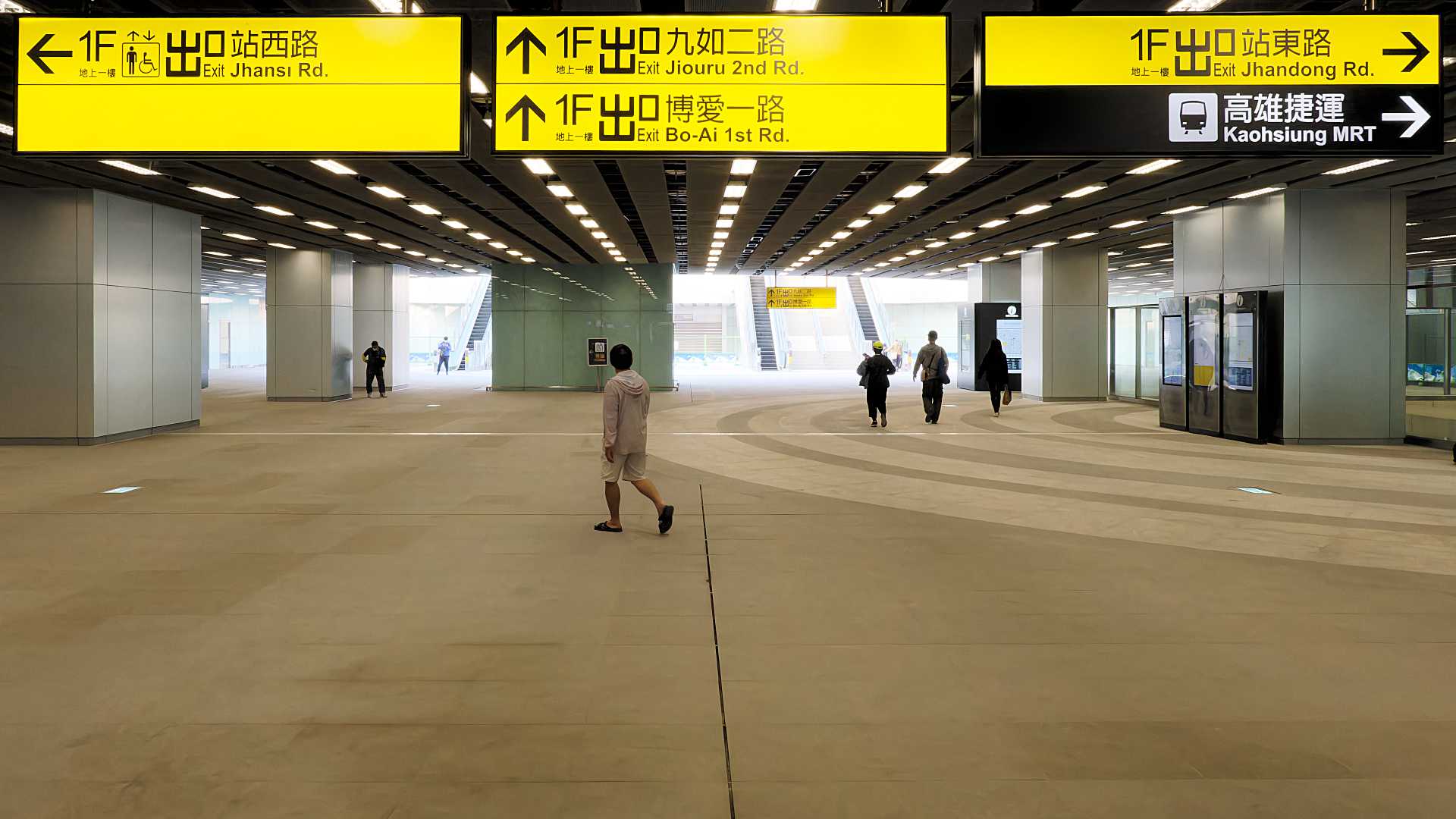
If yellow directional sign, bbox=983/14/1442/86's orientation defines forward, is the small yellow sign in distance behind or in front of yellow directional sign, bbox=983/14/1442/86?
behind

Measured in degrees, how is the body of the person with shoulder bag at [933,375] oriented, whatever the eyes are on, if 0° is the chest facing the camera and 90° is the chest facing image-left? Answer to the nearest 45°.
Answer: approximately 180°

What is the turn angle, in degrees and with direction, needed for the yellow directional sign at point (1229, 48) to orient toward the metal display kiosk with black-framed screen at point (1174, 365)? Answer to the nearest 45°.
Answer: approximately 180°

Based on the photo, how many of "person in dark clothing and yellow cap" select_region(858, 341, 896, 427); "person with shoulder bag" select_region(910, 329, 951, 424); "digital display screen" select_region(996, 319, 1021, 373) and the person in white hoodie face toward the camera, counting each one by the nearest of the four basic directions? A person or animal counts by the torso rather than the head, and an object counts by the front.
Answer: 1

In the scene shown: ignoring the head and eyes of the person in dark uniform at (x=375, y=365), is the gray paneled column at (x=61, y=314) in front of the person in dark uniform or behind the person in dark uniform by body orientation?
in front

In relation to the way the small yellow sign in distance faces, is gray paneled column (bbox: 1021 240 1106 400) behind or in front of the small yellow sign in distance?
in front

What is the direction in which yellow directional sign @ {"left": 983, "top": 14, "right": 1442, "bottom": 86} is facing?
toward the camera

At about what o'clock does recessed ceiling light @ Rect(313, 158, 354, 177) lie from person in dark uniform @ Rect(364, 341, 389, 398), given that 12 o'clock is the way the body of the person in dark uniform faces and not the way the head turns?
The recessed ceiling light is roughly at 12 o'clock from the person in dark uniform.

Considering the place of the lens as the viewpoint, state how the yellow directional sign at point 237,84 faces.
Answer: facing the viewer

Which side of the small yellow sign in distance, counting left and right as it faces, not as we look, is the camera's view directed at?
front

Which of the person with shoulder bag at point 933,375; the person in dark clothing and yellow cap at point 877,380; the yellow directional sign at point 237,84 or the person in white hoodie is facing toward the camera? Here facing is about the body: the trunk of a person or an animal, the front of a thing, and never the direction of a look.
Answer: the yellow directional sign
